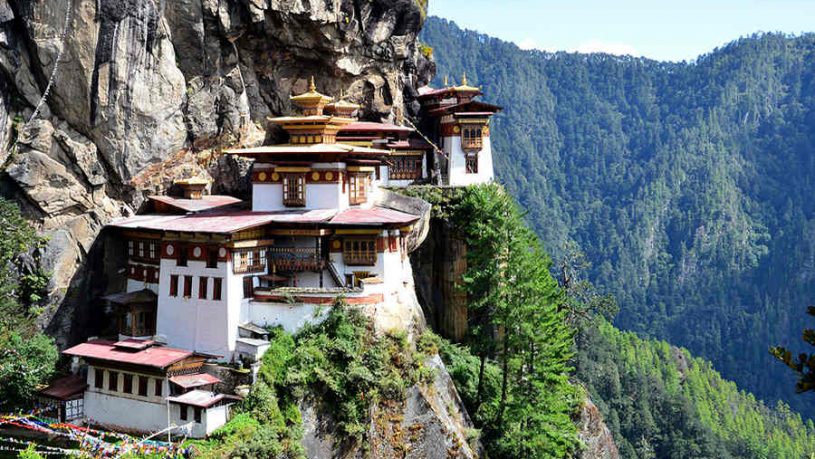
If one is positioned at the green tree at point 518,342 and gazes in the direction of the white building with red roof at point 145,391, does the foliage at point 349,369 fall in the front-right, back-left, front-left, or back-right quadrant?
front-left

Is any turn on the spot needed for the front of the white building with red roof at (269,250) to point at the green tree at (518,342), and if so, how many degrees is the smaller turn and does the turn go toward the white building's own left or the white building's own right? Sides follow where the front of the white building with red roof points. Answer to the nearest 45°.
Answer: approximately 45° to the white building's own left

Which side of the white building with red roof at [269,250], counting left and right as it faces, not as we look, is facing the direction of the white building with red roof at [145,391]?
right

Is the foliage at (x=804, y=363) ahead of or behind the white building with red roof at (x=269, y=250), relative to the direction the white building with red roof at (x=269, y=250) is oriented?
ahead

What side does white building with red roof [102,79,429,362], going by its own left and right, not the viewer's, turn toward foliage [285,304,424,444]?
front

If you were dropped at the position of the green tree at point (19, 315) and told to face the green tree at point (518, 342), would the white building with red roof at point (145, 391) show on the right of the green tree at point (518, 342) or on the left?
right

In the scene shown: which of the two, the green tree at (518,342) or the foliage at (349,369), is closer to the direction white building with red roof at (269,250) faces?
the foliage

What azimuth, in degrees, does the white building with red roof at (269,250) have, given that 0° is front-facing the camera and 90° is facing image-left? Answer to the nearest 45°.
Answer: approximately 315°

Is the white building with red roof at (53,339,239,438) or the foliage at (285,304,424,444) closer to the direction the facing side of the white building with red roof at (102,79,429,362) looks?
the foliage

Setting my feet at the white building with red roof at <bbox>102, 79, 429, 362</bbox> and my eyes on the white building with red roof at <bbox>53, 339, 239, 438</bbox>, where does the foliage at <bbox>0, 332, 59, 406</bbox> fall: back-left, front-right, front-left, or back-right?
front-right

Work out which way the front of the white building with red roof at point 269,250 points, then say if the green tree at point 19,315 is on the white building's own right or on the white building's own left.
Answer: on the white building's own right

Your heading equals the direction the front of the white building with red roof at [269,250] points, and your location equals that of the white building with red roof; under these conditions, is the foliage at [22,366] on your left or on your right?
on your right
